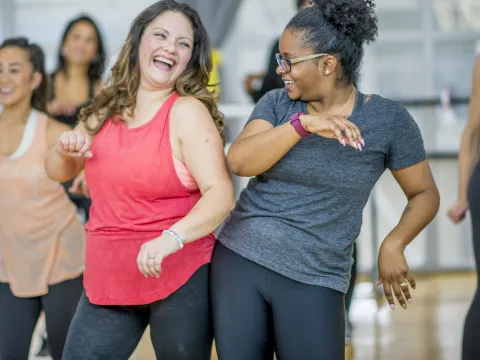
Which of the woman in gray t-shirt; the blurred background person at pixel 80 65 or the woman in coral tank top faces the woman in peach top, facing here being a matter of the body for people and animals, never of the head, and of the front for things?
the blurred background person

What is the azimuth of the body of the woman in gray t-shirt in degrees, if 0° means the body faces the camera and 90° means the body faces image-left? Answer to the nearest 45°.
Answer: approximately 0°

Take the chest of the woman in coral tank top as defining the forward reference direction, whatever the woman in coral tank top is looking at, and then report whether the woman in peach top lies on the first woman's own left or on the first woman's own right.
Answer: on the first woman's own right

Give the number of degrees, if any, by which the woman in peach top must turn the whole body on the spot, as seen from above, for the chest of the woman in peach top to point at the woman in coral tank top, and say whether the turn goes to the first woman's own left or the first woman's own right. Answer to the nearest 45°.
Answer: approximately 90° to the first woman's own left

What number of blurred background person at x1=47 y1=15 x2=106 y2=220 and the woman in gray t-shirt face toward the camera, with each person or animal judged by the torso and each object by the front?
2

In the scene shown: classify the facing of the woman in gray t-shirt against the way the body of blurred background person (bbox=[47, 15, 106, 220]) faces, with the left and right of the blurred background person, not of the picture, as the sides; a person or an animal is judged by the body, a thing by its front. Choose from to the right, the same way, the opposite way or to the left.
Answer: the same way

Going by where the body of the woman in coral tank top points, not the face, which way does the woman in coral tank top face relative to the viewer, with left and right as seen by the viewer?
facing the viewer and to the left of the viewer

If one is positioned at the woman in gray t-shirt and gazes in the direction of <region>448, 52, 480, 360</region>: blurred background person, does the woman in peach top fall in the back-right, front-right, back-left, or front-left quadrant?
back-left

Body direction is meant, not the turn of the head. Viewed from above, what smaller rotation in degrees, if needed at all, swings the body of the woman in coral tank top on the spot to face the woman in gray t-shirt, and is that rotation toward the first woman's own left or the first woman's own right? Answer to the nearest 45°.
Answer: approximately 135° to the first woman's own left

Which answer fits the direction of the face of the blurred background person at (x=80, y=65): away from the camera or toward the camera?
toward the camera

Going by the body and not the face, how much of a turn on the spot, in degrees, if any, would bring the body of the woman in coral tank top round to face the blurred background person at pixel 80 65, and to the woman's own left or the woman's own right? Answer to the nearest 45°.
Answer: approximately 135° to the woman's own right

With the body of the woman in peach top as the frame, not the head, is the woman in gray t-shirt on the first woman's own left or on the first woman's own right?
on the first woman's own left

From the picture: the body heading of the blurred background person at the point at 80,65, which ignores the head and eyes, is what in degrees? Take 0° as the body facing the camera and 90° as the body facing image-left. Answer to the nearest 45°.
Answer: approximately 0°

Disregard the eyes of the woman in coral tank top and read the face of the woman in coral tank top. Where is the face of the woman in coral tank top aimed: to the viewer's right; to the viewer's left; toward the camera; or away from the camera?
toward the camera

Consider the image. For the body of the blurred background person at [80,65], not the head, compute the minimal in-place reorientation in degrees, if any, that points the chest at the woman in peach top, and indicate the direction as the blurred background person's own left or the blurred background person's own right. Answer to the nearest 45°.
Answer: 0° — they already face them

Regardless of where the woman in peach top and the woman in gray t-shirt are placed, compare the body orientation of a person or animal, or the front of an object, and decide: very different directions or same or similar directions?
same or similar directions

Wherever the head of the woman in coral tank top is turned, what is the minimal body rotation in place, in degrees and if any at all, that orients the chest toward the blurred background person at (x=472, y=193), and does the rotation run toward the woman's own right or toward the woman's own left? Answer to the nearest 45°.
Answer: approximately 135° to the woman's own left
